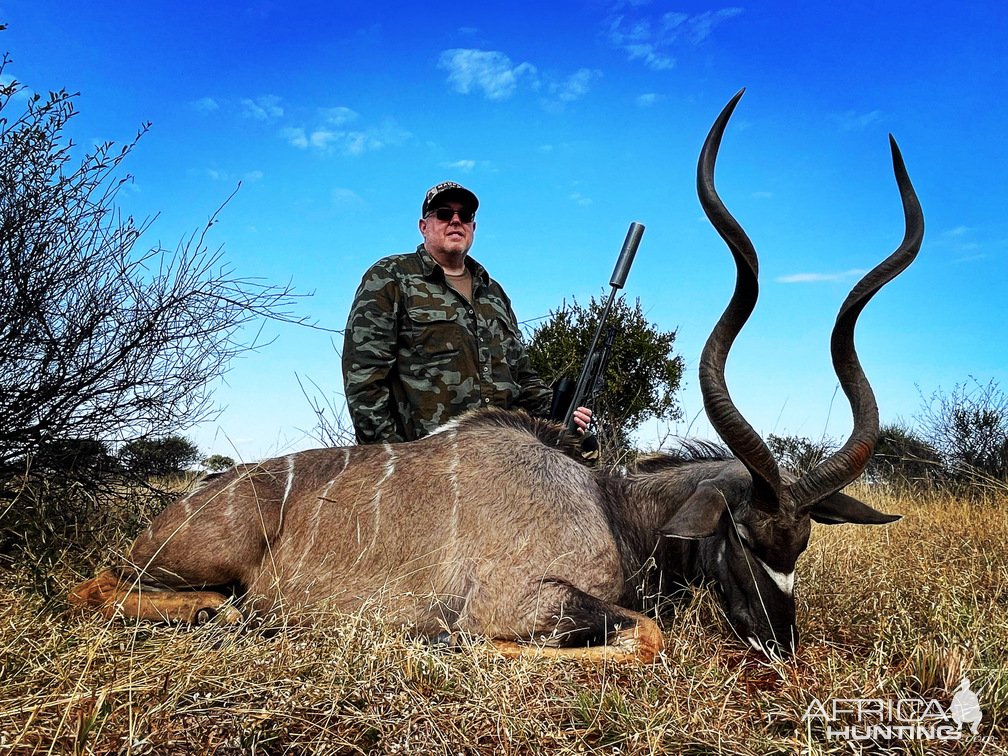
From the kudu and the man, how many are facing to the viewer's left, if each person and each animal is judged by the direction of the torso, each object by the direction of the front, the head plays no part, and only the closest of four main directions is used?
0

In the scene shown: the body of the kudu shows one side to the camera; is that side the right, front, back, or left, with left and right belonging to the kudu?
right

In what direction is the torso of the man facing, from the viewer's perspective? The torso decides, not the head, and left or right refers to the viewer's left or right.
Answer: facing the viewer and to the right of the viewer

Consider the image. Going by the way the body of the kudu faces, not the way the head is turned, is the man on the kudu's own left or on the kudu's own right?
on the kudu's own left
